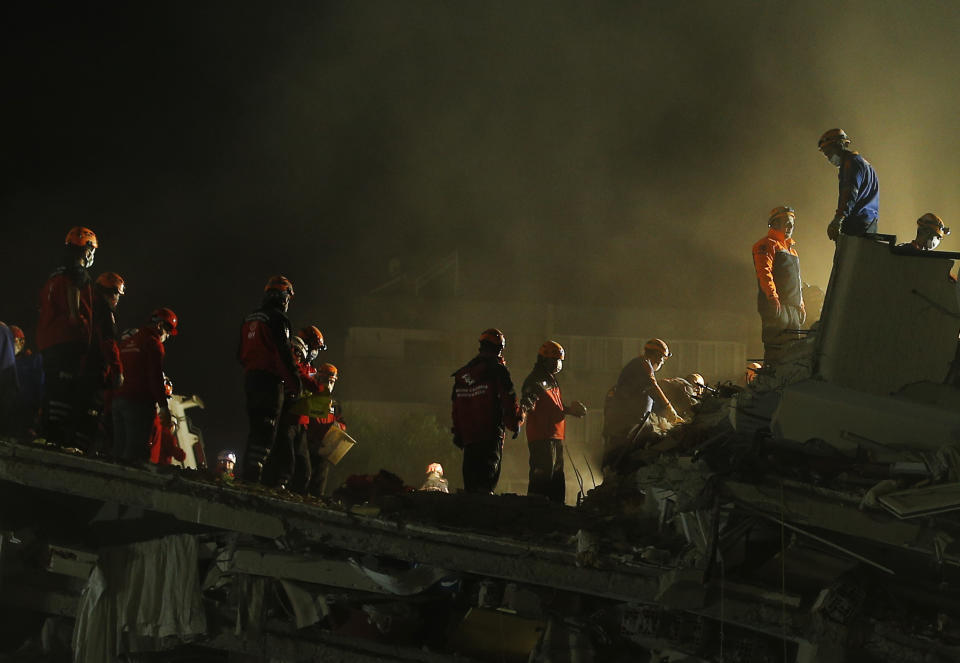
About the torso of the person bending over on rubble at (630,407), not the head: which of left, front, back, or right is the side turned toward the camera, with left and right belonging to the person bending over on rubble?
right

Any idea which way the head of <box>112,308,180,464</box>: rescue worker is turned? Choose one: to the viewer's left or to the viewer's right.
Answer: to the viewer's right

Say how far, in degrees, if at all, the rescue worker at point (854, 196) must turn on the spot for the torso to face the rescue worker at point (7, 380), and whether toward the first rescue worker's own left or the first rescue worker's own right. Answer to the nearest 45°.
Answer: approximately 45° to the first rescue worker's own left

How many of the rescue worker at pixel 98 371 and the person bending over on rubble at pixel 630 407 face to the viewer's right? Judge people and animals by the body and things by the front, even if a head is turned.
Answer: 2

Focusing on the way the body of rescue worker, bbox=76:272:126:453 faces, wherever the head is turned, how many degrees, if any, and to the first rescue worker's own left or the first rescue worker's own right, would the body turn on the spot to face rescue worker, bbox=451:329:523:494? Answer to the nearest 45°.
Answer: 0° — they already face them

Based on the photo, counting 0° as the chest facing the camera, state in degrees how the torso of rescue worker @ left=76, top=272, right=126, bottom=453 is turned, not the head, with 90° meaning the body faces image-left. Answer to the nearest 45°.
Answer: approximately 270°

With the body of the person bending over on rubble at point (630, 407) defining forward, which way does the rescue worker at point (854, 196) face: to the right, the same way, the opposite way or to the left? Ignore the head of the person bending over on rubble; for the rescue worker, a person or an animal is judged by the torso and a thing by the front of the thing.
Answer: the opposite way

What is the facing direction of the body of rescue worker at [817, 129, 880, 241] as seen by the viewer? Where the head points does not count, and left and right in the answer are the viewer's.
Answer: facing to the left of the viewer

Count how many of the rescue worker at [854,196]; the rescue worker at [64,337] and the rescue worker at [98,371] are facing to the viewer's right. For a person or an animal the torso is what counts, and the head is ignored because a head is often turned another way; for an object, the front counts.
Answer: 2

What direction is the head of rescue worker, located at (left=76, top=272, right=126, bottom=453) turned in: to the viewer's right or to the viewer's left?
to the viewer's right

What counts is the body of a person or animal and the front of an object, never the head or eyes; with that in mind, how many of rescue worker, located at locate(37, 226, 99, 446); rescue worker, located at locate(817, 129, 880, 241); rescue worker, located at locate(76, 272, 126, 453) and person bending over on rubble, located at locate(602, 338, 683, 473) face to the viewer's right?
3

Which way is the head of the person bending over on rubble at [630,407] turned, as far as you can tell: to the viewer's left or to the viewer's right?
to the viewer's right

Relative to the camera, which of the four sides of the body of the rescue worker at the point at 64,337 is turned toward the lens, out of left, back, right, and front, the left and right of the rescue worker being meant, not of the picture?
right
